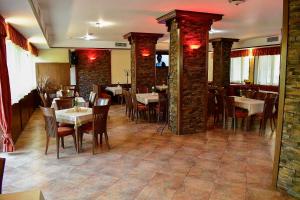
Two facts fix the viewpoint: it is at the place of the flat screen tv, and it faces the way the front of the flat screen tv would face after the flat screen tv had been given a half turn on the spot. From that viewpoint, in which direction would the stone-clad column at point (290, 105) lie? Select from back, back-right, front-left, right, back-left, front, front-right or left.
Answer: back

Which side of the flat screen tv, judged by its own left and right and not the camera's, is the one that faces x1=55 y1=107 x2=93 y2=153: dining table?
front

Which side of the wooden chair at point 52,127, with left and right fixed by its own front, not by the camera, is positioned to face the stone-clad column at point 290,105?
right

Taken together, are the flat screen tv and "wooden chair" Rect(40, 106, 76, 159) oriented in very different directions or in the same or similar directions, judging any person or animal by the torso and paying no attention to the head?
very different directions

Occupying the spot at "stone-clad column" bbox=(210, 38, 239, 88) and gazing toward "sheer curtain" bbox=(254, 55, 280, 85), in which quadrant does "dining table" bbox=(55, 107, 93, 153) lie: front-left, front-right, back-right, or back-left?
back-right

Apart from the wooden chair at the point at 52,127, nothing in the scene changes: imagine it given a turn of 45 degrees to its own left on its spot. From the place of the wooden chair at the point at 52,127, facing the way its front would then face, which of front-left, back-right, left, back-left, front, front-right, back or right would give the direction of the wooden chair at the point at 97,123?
right

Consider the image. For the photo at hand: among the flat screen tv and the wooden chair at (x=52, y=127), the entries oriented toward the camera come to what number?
1

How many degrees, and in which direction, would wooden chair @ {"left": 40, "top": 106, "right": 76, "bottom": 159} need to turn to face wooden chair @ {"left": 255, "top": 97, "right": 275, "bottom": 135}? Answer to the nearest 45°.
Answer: approximately 45° to its right

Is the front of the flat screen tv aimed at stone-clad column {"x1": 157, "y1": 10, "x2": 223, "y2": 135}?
yes

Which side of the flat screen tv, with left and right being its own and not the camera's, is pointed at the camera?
front

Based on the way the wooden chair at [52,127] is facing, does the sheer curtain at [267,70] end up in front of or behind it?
in front

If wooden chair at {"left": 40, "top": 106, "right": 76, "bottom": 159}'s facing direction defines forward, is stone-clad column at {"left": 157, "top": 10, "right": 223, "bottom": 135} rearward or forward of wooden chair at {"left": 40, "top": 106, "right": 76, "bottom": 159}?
forward

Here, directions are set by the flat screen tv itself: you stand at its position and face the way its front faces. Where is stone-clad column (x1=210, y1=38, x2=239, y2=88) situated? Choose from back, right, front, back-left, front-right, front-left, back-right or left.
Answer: front-left

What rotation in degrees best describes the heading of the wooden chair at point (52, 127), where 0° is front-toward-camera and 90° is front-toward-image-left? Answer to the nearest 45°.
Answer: approximately 225°
